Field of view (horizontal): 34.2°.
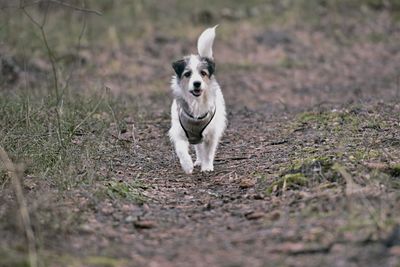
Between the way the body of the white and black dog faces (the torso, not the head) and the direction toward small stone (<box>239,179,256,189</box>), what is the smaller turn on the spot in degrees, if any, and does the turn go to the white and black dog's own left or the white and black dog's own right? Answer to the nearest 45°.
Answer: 0° — it already faces it

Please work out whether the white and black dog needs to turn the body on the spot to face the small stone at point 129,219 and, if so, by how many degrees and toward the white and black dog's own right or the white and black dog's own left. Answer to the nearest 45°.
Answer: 0° — it already faces it

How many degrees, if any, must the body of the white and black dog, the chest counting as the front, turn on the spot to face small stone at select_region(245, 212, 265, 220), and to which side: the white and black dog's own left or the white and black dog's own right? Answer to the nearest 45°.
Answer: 0° — it already faces it

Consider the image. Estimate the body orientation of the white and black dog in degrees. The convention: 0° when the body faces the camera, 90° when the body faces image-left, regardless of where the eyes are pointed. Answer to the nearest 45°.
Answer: approximately 0°
